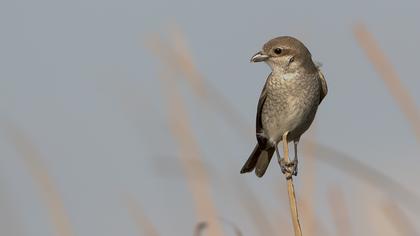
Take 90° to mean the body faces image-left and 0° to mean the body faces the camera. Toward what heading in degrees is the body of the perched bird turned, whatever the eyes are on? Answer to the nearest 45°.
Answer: approximately 0°
